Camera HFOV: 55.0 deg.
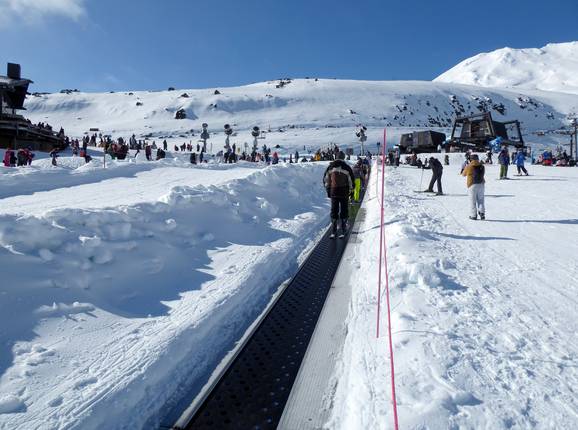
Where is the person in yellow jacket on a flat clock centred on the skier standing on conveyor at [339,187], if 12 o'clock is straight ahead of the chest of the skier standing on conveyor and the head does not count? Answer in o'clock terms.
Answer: The person in yellow jacket is roughly at 2 o'clock from the skier standing on conveyor.

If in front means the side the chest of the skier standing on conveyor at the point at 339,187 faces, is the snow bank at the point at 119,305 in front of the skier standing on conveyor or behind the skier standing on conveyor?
behind

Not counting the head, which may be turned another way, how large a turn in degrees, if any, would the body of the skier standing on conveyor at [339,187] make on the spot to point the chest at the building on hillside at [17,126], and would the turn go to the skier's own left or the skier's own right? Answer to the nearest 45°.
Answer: approximately 45° to the skier's own left

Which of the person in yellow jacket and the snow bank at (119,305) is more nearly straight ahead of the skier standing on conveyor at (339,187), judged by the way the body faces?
the person in yellow jacket

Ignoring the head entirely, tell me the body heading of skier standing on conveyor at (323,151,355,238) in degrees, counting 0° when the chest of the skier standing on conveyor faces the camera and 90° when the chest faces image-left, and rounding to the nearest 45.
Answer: approximately 180°

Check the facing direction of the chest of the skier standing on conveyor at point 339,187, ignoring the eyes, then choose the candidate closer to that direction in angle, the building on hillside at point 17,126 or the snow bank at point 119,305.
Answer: the building on hillside
